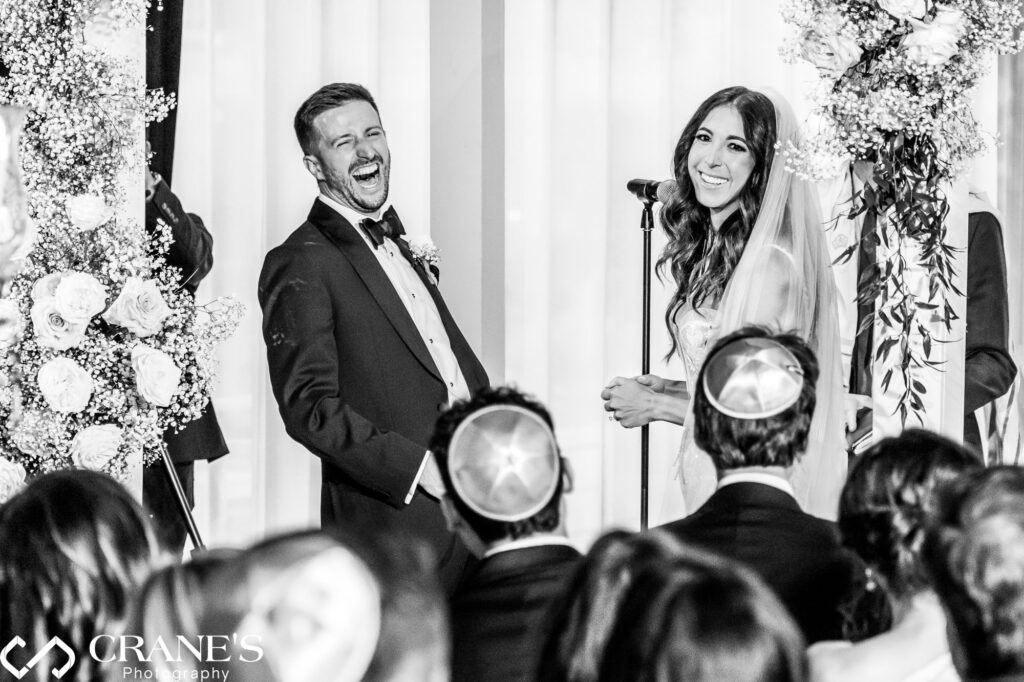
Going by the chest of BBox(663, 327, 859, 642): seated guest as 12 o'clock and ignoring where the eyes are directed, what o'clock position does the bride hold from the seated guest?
The bride is roughly at 12 o'clock from the seated guest.

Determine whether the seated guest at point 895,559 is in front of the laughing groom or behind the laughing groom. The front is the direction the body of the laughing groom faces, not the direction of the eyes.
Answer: in front

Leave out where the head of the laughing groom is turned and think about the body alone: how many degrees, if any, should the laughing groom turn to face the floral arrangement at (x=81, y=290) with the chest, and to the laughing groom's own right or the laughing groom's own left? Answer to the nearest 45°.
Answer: approximately 90° to the laughing groom's own right

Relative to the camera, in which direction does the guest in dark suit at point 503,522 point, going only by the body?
away from the camera

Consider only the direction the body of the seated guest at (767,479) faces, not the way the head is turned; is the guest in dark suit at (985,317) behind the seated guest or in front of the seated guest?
in front

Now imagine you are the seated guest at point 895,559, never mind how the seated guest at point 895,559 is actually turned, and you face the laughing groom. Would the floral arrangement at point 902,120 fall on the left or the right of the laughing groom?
right

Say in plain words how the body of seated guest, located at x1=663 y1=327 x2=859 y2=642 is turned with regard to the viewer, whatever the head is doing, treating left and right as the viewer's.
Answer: facing away from the viewer

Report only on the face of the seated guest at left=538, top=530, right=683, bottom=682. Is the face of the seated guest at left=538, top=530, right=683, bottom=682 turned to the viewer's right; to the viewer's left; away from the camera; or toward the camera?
away from the camera
